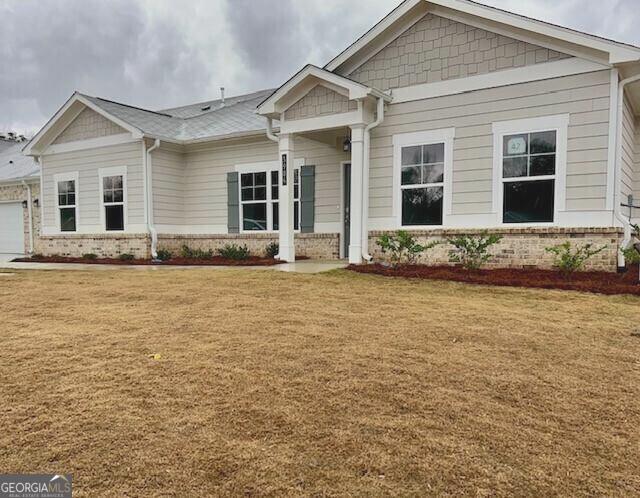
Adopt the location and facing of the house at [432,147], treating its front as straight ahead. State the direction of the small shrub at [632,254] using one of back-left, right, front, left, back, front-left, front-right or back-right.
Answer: left

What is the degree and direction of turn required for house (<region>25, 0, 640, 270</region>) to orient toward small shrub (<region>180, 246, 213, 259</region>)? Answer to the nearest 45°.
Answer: approximately 90° to its right

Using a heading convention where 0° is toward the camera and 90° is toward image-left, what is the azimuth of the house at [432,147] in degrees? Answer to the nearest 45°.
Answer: approximately 45°

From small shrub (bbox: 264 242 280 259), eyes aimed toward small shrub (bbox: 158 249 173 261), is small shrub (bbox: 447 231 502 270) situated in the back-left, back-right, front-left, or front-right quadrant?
back-left

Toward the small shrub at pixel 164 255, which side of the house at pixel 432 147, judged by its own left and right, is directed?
right

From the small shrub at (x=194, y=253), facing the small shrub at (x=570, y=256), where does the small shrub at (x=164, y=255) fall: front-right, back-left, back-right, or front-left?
back-right
